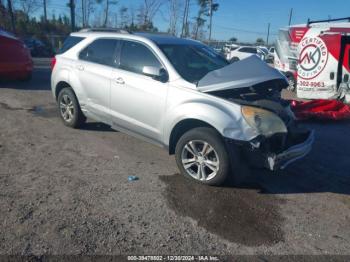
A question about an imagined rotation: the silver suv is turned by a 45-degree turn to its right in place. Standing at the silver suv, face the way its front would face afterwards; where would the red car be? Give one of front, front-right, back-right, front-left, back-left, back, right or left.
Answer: back-right

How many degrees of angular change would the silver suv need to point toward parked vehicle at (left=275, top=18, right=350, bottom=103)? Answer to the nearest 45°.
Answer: approximately 90° to its left

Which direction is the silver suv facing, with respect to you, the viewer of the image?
facing the viewer and to the right of the viewer

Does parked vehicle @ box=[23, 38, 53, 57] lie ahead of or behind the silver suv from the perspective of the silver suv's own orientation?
behind
